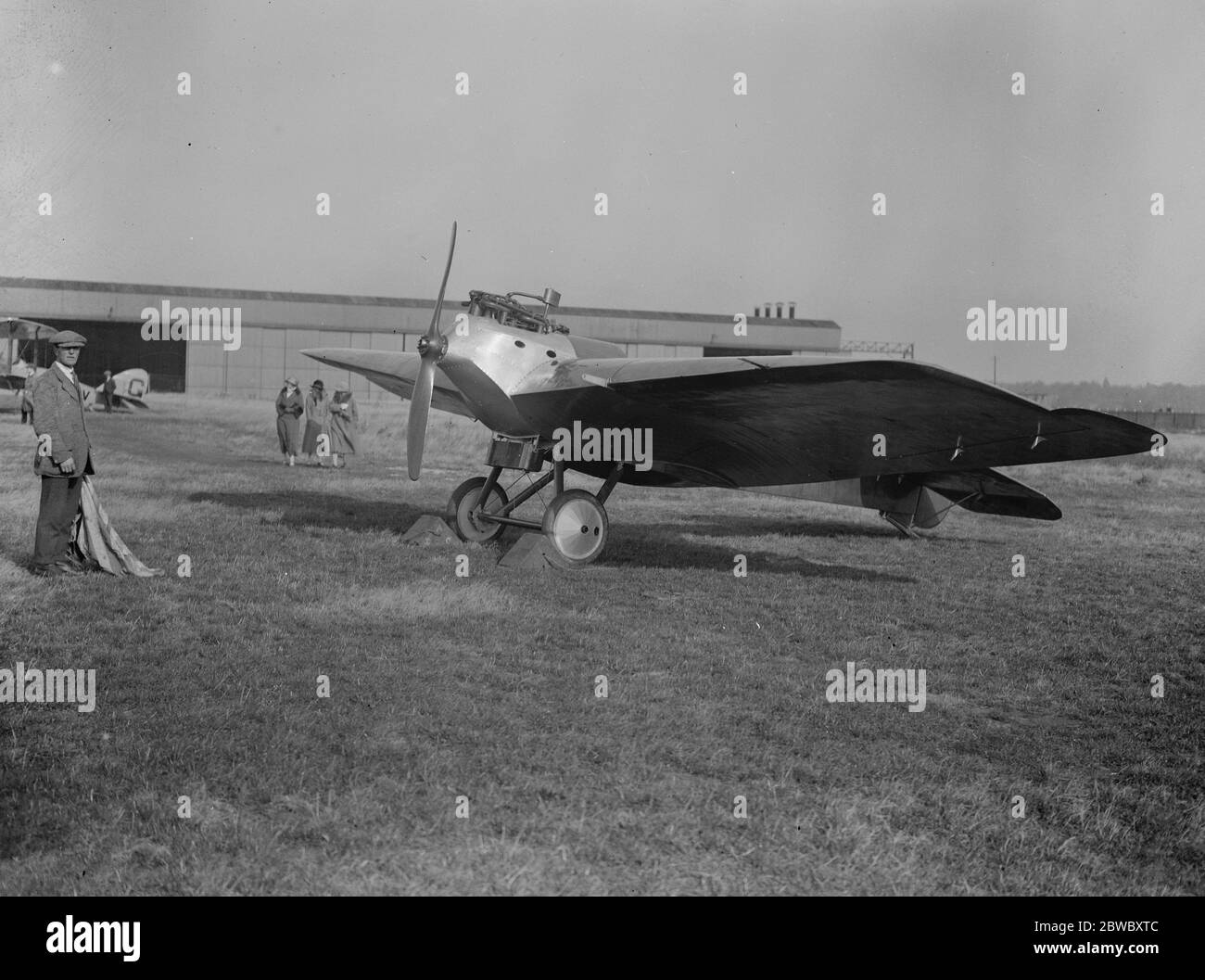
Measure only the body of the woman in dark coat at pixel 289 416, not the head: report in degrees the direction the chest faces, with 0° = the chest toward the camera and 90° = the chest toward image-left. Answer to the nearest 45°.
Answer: approximately 0°

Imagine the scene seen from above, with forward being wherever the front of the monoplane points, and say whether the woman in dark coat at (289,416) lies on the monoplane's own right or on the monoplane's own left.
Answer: on the monoplane's own right

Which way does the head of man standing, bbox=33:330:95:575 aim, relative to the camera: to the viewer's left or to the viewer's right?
to the viewer's right

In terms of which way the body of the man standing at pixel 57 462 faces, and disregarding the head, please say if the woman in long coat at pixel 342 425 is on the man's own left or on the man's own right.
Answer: on the man's own left

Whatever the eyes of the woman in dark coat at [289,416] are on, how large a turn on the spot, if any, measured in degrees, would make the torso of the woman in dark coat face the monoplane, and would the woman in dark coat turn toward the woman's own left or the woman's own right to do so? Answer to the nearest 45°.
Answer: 0° — they already face it

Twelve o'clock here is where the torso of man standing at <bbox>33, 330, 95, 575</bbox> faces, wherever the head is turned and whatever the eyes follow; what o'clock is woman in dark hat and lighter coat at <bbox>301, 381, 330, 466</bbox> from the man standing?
The woman in dark hat and lighter coat is roughly at 8 o'clock from the man standing.
